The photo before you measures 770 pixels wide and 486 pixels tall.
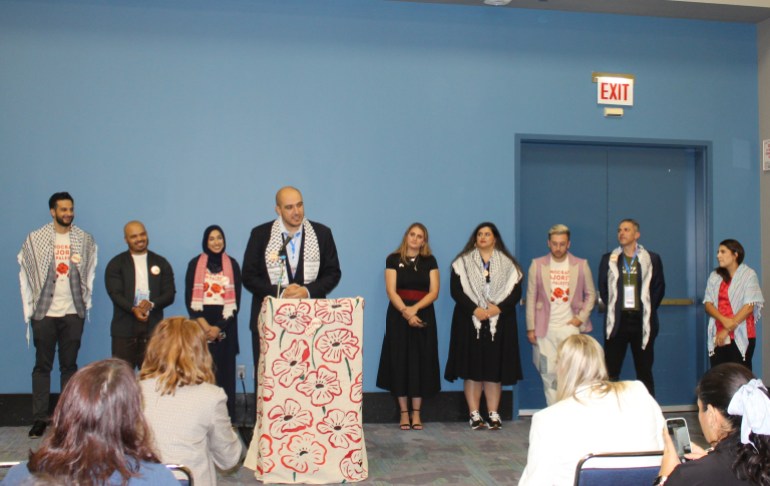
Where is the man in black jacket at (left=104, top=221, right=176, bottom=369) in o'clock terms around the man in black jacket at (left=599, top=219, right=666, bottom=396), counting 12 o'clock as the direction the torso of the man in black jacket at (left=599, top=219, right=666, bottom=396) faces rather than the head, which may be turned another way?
the man in black jacket at (left=104, top=221, right=176, bottom=369) is roughly at 2 o'clock from the man in black jacket at (left=599, top=219, right=666, bottom=396).

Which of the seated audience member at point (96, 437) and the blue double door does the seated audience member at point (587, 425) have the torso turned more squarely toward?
the blue double door

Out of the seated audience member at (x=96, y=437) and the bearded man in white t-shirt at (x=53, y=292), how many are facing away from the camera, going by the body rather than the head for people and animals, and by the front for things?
1

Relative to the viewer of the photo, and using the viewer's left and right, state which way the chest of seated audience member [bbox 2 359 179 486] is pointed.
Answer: facing away from the viewer

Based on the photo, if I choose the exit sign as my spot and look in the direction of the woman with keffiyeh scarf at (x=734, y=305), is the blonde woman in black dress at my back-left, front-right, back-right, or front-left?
back-right

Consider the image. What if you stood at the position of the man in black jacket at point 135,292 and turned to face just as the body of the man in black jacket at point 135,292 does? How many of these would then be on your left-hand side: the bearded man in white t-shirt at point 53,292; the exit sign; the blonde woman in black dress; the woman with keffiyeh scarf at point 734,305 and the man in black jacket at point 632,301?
4

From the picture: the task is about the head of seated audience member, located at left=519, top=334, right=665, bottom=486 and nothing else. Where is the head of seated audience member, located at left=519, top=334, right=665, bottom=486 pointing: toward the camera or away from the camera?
away from the camera

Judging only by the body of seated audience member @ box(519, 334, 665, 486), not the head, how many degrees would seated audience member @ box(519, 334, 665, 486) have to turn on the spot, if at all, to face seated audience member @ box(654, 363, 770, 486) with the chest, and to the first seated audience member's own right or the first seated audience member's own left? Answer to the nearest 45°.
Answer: approximately 135° to the first seated audience member's own right

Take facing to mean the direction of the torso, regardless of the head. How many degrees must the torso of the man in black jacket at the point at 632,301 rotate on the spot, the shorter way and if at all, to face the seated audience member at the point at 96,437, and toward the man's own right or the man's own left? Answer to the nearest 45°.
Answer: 0° — they already face them

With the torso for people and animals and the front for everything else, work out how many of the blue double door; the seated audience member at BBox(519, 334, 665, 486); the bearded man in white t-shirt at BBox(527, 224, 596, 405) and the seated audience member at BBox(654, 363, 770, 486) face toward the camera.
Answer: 2

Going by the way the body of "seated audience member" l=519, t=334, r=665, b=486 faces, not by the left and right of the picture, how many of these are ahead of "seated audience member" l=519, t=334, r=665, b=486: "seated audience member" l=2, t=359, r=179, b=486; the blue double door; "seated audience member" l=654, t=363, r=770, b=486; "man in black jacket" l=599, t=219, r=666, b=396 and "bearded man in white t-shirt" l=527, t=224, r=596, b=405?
3

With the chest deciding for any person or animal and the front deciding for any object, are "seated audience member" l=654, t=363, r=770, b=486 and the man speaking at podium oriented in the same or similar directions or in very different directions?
very different directions

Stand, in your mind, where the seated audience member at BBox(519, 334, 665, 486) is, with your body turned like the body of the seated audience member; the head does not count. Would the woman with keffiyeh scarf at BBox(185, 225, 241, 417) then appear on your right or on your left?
on your left

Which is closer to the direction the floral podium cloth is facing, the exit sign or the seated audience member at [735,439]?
the seated audience member

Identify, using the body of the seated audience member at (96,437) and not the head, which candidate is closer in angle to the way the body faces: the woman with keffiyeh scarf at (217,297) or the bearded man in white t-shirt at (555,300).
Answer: the woman with keffiyeh scarf

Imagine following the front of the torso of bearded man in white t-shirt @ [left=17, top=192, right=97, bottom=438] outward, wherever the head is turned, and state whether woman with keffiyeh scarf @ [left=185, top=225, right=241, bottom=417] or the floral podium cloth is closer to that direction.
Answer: the floral podium cloth
